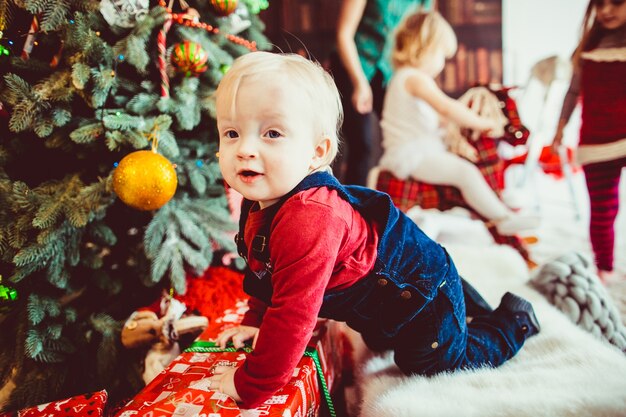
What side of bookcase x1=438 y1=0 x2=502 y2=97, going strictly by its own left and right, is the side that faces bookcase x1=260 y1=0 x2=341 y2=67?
right

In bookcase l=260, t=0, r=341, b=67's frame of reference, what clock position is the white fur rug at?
The white fur rug is roughly at 12 o'clock from the bookcase.

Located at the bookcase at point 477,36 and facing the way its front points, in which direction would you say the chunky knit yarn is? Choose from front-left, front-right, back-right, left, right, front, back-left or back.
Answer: front

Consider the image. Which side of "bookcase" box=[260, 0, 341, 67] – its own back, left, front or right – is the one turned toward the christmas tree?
front

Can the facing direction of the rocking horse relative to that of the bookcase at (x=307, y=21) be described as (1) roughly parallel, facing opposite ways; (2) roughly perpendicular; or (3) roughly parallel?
roughly perpendicular

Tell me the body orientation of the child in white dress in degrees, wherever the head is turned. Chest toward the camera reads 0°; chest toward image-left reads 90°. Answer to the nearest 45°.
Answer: approximately 270°

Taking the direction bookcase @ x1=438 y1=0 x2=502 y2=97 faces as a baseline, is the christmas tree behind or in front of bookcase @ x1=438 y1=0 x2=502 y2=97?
in front

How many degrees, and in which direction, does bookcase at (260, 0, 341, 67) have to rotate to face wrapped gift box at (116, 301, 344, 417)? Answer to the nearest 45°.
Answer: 0° — it already faces it

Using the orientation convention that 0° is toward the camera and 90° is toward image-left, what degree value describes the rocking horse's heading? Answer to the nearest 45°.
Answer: approximately 270°

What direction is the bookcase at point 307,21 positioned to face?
toward the camera

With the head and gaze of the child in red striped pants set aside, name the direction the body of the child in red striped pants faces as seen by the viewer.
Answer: toward the camera

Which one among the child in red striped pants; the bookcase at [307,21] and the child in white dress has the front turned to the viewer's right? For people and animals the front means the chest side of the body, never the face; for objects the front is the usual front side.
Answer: the child in white dress
